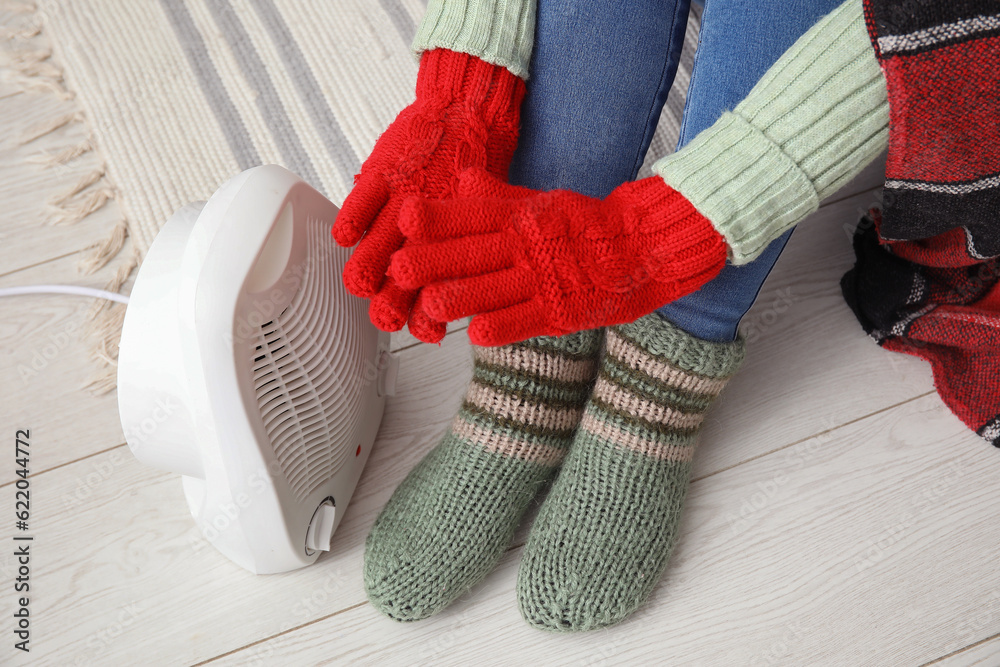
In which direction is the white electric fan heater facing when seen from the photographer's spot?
facing the viewer and to the right of the viewer
